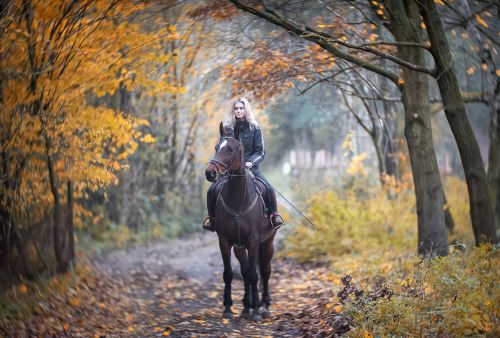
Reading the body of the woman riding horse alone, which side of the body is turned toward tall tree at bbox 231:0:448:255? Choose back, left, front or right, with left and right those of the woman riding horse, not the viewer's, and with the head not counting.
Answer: left

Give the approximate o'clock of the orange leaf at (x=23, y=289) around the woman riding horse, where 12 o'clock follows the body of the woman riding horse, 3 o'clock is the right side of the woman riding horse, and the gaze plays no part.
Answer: The orange leaf is roughly at 3 o'clock from the woman riding horse.

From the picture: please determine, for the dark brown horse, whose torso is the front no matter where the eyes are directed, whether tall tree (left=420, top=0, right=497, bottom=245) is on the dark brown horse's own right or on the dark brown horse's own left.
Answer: on the dark brown horse's own left

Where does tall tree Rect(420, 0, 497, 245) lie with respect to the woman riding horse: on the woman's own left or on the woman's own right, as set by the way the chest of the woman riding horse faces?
on the woman's own left

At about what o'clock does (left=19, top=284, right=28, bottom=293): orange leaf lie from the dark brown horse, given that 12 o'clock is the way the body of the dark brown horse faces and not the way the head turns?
The orange leaf is roughly at 3 o'clock from the dark brown horse.

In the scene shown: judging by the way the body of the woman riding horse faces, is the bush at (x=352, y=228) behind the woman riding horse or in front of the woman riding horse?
behind

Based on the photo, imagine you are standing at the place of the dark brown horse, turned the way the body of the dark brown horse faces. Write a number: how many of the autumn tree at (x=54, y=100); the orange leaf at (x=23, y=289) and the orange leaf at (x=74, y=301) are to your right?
3

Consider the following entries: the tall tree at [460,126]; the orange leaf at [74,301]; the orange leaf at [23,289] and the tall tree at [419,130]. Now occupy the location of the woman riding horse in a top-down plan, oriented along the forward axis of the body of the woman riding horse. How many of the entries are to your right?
2

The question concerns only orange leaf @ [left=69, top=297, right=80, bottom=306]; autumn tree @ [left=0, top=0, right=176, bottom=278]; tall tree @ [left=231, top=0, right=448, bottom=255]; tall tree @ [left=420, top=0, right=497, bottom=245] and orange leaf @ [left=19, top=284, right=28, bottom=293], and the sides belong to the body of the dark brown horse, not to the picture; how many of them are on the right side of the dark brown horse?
3

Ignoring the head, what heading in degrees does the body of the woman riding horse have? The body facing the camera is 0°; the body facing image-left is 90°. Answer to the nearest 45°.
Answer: approximately 0°

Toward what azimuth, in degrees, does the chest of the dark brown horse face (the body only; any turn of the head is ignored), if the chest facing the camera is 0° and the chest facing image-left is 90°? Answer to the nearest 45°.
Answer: approximately 0°

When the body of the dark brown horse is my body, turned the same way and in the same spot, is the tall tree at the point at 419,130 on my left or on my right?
on my left
